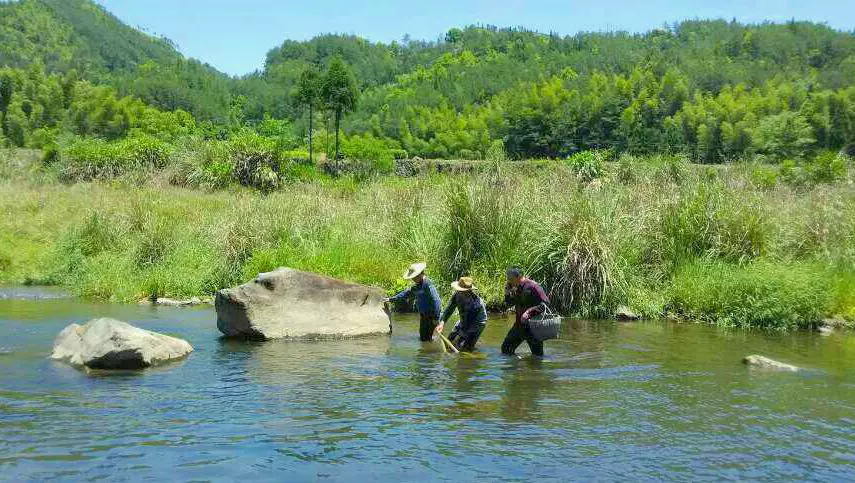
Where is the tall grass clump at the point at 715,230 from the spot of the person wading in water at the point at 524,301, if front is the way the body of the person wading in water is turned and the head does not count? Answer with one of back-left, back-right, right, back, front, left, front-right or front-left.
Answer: back-right

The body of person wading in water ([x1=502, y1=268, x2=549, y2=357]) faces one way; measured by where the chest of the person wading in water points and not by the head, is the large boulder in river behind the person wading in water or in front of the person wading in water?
in front

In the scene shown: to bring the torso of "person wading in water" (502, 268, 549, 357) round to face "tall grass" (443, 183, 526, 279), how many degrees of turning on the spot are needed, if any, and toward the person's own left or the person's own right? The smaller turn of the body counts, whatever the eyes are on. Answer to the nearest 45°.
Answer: approximately 90° to the person's own right

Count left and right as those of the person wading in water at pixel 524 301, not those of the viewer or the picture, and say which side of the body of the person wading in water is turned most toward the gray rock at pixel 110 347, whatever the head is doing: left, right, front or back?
front

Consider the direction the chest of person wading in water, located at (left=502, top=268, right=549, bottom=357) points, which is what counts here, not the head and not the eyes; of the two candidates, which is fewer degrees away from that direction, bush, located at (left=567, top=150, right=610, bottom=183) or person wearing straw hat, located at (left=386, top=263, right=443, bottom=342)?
the person wearing straw hat

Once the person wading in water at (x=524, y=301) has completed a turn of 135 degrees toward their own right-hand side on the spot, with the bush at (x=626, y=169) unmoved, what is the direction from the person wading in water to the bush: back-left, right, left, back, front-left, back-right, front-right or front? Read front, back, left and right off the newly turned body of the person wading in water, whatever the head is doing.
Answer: front-left

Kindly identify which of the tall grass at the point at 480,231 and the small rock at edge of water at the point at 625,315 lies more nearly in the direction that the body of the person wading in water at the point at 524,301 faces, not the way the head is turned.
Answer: the tall grass

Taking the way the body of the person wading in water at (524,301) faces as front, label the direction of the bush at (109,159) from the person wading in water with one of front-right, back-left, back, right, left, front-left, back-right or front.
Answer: front-right

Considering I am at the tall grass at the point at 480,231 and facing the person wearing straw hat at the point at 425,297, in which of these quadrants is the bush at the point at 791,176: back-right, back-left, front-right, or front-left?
back-left

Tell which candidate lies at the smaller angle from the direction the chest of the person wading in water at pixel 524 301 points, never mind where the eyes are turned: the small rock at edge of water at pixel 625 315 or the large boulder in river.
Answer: the large boulder in river

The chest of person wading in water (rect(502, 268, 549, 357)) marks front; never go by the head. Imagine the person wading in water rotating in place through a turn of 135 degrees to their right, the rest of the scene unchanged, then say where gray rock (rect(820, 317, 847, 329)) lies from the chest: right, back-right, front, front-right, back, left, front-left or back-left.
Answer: front

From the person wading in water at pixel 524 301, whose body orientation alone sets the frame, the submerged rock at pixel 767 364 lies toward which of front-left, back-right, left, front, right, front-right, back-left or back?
back

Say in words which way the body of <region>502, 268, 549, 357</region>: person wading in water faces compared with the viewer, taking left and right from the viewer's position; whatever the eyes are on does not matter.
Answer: facing to the left of the viewer

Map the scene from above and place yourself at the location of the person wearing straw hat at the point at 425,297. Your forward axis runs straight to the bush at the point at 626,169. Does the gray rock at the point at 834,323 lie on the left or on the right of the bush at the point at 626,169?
right

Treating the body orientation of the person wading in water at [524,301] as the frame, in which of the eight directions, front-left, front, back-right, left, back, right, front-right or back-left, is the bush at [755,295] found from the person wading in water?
back-right

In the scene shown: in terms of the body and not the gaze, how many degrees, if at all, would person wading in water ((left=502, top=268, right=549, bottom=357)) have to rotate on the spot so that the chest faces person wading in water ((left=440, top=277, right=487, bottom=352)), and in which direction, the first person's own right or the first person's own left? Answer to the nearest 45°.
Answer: approximately 45° to the first person's own right
